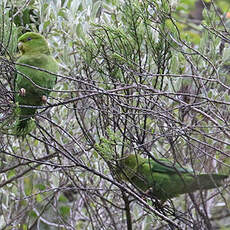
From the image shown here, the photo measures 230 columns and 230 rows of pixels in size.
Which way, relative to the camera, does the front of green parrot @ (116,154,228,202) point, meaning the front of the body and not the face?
to the viewer's left
